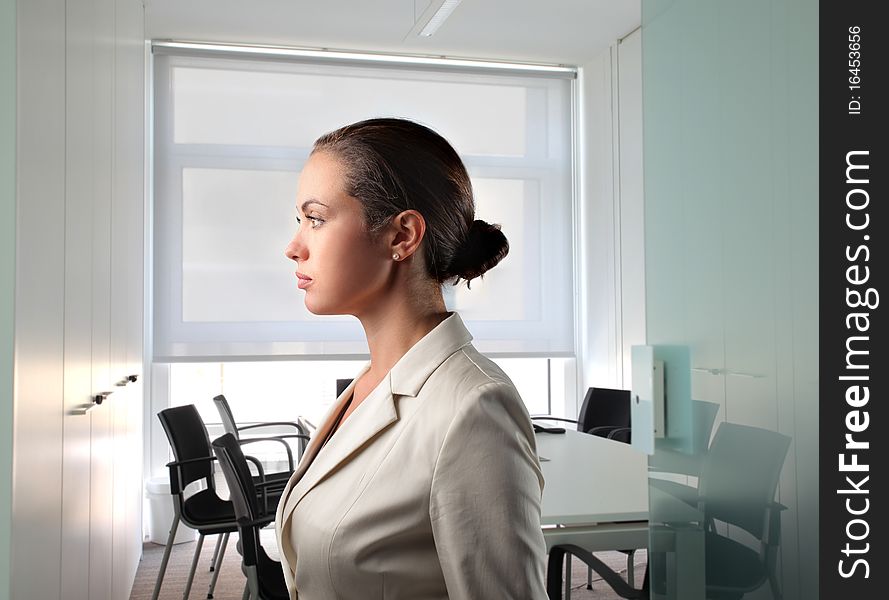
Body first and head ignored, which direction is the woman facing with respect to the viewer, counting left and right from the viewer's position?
facing to the left of the viewer

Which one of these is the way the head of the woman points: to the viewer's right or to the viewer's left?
to the viewer's left

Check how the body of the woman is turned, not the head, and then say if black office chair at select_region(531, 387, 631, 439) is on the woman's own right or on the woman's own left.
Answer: on the woman's own right

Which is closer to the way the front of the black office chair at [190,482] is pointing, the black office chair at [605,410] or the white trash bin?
the black office chair

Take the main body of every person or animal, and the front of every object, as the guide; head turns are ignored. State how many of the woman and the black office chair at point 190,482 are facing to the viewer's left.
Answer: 1

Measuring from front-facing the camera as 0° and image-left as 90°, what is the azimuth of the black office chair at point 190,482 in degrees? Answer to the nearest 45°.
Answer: approximately 315°

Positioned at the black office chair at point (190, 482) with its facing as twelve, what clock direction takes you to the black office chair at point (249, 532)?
the black office chair at point (249, 532) is roughly at 1 o'clock from the black office chair at point (190, 482).

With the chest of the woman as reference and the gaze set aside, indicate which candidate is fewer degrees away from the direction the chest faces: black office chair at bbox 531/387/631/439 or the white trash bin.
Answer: the white trash bin
